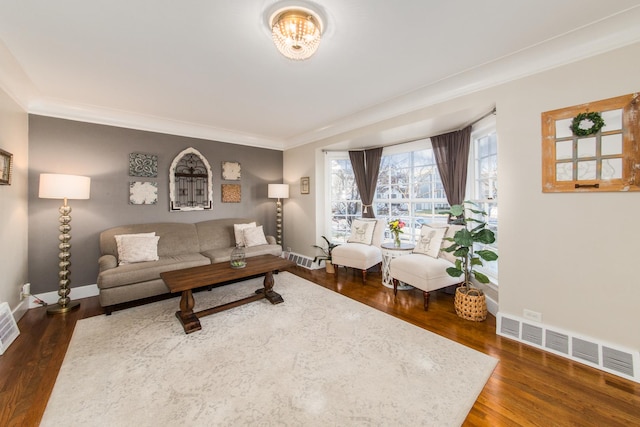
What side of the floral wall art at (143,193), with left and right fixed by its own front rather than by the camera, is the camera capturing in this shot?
front

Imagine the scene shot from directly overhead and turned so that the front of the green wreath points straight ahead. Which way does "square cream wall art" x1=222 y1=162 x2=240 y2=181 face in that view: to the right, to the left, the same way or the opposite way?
to the left

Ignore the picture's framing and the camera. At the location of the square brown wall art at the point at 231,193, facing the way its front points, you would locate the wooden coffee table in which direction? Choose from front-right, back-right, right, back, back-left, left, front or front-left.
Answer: front

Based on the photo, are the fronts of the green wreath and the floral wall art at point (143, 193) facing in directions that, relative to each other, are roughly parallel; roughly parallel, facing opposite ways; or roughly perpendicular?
roughly perpendicular

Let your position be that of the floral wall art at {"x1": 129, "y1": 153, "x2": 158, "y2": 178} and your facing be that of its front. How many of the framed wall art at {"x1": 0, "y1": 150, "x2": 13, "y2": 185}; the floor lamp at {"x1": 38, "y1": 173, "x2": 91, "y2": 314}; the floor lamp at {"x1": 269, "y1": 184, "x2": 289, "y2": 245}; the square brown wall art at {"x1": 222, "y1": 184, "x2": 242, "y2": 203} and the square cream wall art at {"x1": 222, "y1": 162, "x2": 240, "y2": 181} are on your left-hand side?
3

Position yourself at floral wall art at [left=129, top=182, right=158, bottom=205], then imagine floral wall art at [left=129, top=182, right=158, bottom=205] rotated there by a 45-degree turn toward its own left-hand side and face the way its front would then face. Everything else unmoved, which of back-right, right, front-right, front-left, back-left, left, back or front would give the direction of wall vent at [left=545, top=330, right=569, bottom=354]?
front

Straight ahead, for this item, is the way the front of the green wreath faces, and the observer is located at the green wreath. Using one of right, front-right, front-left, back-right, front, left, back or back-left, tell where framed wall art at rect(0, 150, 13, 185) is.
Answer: front-right

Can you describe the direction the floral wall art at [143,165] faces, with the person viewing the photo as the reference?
facing the viewer

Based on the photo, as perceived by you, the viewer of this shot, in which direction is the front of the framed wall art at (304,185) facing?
facing the viewer and to the left of the viewer

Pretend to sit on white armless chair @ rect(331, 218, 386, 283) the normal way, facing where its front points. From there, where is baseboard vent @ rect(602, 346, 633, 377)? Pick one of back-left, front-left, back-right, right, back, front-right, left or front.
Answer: left

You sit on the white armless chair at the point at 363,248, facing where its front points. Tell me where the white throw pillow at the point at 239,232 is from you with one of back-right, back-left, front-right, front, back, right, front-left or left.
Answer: front-right

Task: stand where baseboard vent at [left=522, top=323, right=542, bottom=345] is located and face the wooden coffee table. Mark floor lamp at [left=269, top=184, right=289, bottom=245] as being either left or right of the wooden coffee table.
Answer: right
